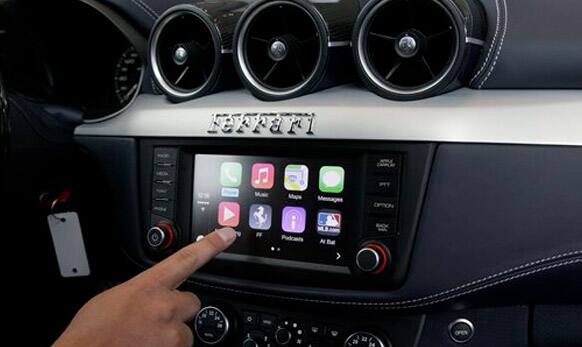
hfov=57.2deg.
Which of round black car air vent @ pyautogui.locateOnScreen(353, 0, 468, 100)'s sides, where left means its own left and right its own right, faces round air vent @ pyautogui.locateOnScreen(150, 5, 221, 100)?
right

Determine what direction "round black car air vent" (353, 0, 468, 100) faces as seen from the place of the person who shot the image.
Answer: facing the viewer
